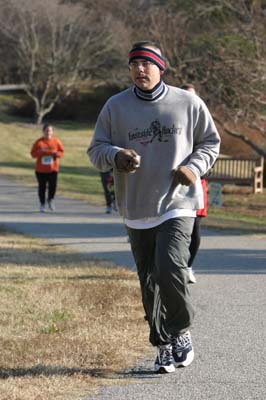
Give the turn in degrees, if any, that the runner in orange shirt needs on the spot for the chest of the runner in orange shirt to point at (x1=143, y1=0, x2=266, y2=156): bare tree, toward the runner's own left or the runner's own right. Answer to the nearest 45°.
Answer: approximately 135° to the runner's own left

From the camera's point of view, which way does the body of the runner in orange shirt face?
toward the camera
